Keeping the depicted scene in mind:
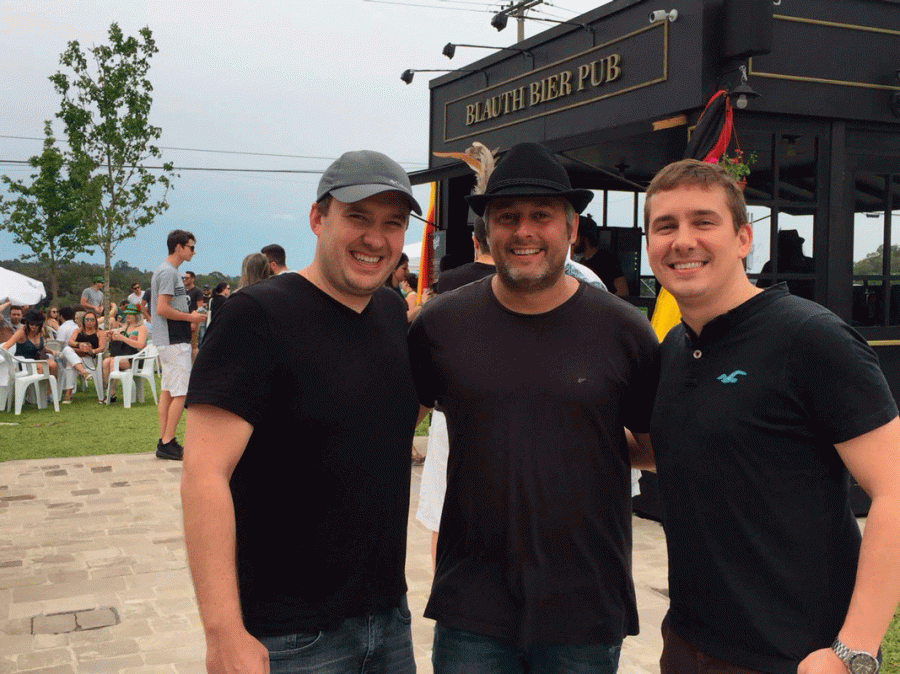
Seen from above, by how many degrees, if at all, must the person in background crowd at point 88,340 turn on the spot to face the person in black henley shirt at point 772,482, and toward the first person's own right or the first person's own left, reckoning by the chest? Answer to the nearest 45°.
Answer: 0° — they already face them

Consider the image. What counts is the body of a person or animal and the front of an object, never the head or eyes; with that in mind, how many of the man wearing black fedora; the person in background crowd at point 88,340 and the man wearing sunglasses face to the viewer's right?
1

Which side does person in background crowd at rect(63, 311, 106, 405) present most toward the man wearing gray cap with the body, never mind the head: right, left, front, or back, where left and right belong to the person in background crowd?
front

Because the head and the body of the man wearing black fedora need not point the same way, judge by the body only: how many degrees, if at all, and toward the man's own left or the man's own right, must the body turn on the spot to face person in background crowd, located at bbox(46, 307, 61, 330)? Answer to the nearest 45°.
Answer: approximately 135° to the man's own right

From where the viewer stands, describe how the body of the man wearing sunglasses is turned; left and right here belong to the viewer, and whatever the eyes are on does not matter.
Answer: facing to the right of the viewer

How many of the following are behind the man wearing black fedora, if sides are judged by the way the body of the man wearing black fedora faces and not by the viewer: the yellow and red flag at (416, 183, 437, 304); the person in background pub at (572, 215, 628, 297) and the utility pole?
3

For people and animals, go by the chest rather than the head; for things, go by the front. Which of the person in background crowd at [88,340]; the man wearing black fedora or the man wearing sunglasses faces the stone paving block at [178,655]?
the person in background crowd

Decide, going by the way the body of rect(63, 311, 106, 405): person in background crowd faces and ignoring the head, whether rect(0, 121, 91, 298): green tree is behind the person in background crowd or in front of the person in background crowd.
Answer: behind
